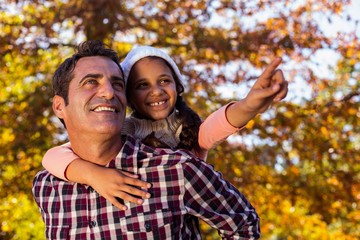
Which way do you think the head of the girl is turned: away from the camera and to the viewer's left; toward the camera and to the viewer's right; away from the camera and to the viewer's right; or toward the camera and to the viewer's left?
toward the camera and to the viewer's right

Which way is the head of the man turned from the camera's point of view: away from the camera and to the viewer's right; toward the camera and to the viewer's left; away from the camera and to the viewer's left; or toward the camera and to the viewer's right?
toward the camera and to the viewer's right

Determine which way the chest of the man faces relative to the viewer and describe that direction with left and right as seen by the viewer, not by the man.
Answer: facing the viewer
